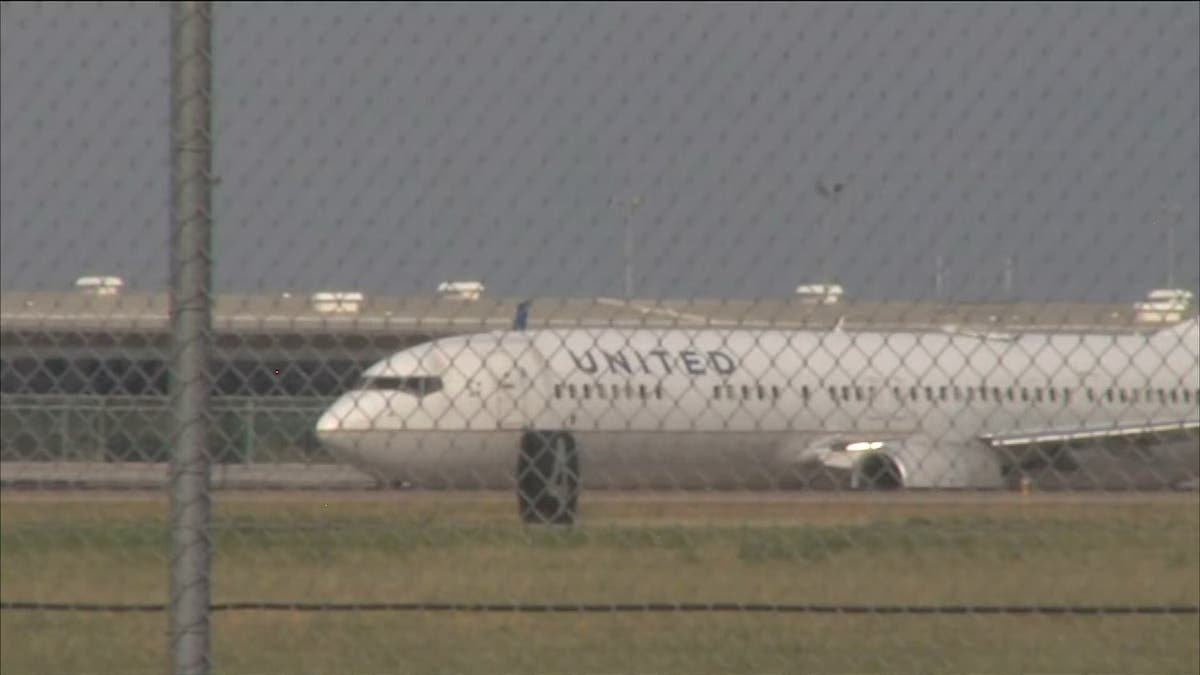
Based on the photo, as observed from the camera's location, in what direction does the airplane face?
facing to the left of the viewer
